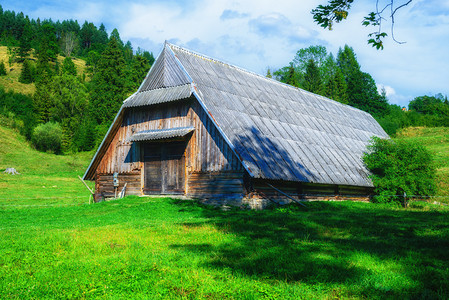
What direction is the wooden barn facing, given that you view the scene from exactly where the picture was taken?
facing the viewer and to the left of the viewer

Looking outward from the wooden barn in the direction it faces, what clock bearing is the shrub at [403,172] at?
The shrub is roughly at 7 o'clock from the wooden barn.
